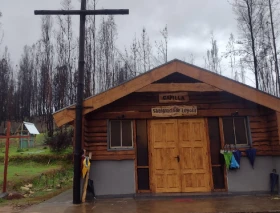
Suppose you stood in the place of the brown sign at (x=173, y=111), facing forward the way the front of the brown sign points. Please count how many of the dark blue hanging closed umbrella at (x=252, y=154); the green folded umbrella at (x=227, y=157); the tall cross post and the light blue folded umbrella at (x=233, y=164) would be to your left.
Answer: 3

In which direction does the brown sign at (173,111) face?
toward the camera

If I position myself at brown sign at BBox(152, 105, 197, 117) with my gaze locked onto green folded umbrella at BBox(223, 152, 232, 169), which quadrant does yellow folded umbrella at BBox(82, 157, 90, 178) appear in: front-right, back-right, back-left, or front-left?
back-right

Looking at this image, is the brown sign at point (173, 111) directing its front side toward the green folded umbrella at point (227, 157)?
no

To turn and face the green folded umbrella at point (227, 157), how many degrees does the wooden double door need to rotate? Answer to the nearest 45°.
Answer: approximately 90° to its left

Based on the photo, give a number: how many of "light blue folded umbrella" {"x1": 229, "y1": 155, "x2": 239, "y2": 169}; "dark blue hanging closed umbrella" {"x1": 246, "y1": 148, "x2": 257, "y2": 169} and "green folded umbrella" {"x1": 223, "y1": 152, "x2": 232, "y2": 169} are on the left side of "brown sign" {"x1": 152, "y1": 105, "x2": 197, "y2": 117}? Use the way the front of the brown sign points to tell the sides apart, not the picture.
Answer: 3

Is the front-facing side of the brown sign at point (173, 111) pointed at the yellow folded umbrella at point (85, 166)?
no

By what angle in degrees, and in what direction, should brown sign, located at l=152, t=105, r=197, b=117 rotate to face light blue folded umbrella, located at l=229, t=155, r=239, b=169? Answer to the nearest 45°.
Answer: approximately 90° to its left

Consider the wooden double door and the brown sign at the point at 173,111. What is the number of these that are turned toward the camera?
2

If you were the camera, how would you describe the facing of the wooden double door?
facing the viewer

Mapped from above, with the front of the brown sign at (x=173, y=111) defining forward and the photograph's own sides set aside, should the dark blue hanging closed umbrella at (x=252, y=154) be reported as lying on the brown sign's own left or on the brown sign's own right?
on the brown sign's own left

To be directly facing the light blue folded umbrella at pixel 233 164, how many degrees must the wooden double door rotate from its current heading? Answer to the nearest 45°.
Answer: approximately 90° to its left

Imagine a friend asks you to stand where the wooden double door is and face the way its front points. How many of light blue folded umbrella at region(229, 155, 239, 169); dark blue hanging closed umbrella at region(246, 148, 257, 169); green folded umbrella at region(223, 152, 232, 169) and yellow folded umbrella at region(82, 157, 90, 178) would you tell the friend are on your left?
3

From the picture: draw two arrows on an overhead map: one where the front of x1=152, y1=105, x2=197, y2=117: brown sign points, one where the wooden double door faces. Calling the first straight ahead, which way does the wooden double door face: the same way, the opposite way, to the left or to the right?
the same way

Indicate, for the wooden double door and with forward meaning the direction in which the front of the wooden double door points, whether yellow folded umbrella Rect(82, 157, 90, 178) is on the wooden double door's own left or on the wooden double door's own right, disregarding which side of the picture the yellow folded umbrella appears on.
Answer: on the wooden double door's own right

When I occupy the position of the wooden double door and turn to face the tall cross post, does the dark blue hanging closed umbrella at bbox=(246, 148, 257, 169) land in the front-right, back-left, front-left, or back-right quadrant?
back-left
